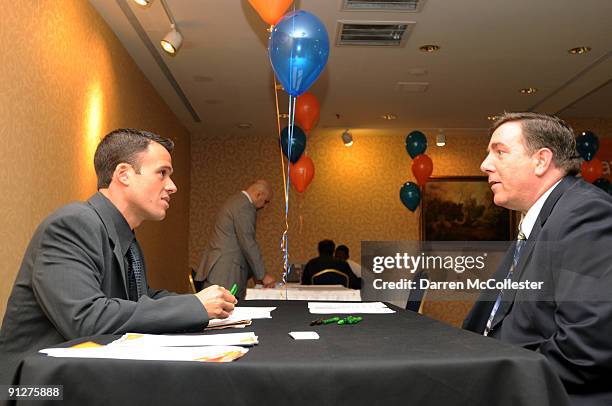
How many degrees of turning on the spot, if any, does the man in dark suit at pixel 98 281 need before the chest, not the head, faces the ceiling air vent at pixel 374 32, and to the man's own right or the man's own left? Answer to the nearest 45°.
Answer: approximately 45° to the man's own left

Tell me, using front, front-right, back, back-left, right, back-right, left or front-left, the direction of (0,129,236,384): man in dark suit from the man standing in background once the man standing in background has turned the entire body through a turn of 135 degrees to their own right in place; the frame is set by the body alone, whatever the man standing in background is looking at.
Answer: front-left

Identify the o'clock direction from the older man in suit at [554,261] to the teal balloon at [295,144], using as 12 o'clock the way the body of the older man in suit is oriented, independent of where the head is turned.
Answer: The teal balloon is roughly at 2 o'clock from the older man in suit.

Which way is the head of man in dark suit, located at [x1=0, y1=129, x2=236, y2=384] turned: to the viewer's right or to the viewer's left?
to the viewer's right

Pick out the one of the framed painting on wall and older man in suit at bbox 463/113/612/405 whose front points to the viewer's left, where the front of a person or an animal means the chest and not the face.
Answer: the older man in suit

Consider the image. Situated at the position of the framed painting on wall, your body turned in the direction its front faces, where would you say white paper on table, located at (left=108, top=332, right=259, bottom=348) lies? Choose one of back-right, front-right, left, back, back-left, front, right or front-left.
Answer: front

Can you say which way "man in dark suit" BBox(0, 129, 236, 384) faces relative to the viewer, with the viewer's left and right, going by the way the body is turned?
facing to the right of the viewer

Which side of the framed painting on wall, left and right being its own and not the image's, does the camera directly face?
front

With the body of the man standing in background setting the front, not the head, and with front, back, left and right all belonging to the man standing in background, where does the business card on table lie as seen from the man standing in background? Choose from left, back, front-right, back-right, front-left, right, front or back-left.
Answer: right

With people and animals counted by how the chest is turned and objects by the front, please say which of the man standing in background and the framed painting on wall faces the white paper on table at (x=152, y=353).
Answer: the framed painting on wall

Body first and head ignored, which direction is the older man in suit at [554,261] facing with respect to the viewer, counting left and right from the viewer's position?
facing to the left of the viewer

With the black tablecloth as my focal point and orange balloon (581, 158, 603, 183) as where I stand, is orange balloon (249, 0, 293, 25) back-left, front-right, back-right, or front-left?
front-right

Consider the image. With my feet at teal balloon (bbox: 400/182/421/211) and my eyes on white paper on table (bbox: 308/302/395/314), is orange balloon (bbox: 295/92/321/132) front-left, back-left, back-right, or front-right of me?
front-right

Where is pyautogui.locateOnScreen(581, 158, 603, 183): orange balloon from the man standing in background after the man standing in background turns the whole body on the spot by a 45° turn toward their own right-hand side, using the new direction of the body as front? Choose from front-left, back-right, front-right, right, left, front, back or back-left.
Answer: front-left

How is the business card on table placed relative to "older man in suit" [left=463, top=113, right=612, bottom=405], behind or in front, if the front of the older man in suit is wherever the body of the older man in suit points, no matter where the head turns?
in front

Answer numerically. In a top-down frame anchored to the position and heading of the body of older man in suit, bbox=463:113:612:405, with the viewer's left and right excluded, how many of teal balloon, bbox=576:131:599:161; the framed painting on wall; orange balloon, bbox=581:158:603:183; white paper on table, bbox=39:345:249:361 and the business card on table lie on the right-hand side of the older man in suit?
3

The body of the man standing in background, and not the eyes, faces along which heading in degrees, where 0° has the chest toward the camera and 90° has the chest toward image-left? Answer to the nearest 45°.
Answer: approximately 270°

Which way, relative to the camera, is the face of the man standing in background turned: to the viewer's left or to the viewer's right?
to the viewer's right

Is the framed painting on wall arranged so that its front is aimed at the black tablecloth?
yes

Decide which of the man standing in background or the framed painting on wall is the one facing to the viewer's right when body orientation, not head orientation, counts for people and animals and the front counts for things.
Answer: the man standing in background
